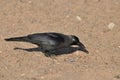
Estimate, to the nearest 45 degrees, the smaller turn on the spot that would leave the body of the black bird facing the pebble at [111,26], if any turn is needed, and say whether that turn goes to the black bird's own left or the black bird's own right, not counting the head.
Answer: approximately 45° to the black bird's own left

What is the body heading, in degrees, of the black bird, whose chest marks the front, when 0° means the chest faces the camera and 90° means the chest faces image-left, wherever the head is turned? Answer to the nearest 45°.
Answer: approximately 270°
